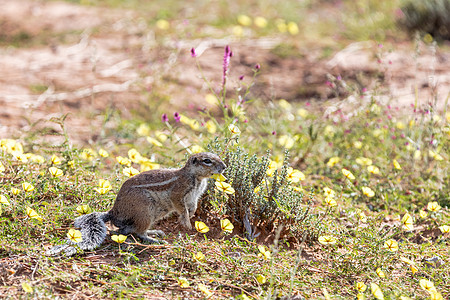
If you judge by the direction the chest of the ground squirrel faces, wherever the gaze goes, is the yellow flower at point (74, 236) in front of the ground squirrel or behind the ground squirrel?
behind

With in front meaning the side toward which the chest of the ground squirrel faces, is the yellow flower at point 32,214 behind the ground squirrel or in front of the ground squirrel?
behind

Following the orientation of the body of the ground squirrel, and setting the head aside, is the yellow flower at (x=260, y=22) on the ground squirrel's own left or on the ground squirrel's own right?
on the ground squirrel's own left

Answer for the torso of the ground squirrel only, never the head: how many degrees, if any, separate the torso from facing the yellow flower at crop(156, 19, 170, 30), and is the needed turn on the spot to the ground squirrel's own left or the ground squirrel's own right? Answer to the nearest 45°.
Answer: approximately 90° to the ground squirrel's own left

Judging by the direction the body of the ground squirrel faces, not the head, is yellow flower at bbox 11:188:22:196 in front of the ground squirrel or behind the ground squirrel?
behind

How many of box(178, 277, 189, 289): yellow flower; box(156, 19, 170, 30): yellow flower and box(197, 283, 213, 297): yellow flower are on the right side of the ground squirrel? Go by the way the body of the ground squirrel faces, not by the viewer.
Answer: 2

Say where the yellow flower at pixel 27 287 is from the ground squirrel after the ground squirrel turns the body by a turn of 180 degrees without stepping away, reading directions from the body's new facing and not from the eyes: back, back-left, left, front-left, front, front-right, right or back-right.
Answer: front-left

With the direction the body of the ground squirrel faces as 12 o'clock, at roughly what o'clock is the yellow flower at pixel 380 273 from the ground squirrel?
The yellow flower is roughly at 1 o'clock from the ground squirrel.

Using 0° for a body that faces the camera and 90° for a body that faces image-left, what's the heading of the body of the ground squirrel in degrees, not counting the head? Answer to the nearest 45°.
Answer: approximately 270°

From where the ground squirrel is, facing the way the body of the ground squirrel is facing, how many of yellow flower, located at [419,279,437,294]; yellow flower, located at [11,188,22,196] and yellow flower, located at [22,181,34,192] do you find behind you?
2
